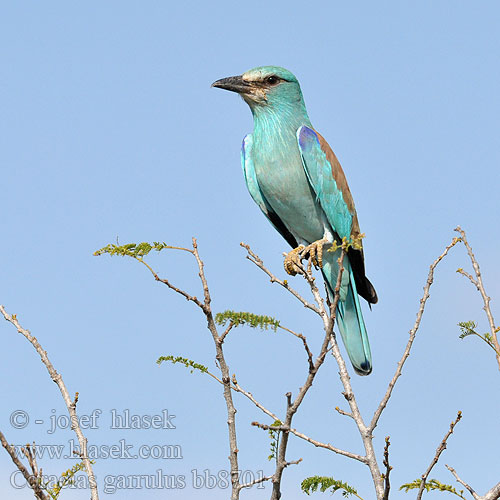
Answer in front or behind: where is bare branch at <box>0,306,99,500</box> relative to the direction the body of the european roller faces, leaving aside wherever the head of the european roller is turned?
in front

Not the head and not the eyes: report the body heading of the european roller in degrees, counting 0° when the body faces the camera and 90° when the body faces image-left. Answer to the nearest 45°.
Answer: approximately 45°

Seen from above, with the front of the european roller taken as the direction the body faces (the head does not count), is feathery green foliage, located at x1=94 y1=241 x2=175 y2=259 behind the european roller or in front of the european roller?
in front

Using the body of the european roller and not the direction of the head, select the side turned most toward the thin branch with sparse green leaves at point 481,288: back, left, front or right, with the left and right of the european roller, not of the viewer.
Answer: left
